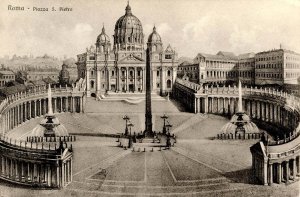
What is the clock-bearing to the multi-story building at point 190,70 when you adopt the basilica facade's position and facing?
The multi-story building is roughly at 10 o'clock from the basilica facade.

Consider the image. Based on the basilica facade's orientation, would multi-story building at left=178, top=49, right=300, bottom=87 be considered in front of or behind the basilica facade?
in front

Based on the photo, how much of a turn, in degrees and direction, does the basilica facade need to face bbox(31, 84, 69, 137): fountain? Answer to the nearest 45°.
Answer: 0° — it already faces it

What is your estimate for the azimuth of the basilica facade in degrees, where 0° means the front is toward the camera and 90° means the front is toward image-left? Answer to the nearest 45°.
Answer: approximately 0°
